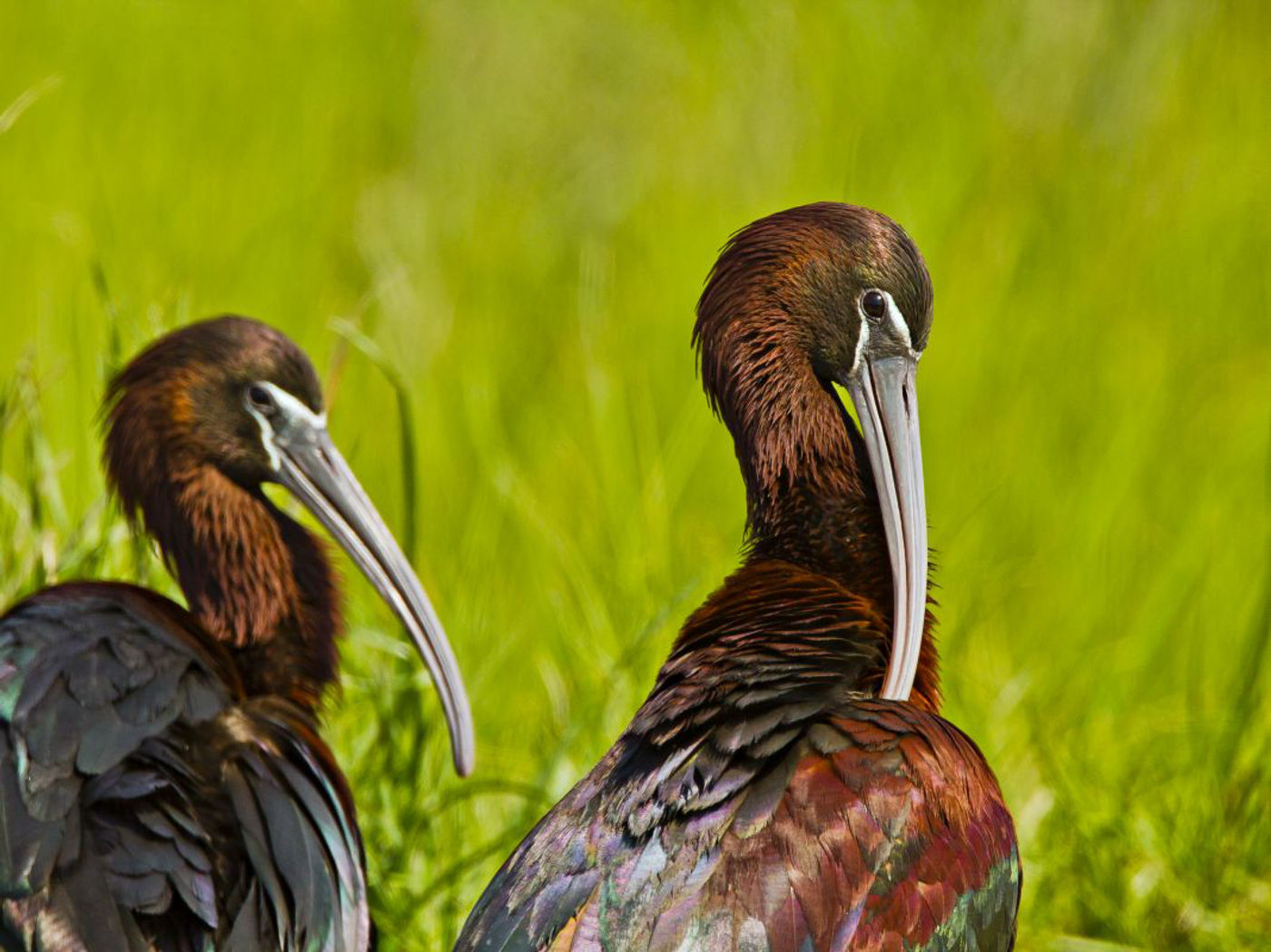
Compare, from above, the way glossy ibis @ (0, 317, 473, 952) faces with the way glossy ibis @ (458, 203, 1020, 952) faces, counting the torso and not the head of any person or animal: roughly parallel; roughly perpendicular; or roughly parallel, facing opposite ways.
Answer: roughly parallel

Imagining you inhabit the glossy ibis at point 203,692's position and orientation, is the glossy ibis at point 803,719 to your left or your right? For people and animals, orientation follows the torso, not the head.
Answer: on your right

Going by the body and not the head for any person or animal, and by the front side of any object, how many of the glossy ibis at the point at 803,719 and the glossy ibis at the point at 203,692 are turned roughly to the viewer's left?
0

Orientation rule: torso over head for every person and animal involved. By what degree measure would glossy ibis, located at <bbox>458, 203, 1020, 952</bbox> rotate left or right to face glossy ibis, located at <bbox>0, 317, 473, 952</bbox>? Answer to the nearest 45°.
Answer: approximately 135° to its left

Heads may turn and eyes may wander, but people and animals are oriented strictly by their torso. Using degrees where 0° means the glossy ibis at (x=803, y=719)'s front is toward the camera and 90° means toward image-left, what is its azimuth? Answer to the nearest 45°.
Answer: approximately 225°

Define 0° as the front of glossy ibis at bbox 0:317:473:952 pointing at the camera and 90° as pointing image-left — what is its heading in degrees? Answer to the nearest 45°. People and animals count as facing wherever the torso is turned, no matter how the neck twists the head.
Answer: approximately 225°
